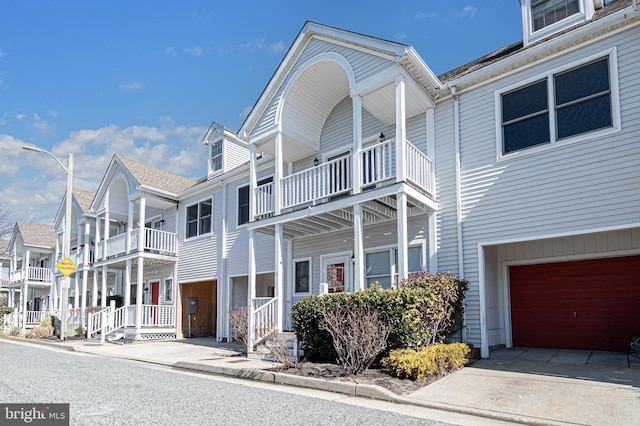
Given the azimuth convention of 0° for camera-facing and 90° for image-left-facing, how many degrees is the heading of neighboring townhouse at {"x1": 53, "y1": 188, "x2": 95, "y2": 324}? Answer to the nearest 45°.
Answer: approximately 45°

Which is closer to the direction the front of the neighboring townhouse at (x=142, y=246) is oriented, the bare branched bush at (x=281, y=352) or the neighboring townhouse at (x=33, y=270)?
the bare branched bush

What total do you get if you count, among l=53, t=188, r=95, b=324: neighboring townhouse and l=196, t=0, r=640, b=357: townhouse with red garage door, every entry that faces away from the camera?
0

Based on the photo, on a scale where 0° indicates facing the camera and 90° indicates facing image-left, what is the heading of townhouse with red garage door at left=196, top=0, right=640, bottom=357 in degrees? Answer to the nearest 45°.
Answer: approximately 45°

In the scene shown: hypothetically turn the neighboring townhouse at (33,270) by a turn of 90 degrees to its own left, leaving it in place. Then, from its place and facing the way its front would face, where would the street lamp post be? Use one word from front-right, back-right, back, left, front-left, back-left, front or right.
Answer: front-right

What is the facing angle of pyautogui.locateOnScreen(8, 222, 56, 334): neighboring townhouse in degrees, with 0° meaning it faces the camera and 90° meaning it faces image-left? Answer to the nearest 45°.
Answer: approximately 45°

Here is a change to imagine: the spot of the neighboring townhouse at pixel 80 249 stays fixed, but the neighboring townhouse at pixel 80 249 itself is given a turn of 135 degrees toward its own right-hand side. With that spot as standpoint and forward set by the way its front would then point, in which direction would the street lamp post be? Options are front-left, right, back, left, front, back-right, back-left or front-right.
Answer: back

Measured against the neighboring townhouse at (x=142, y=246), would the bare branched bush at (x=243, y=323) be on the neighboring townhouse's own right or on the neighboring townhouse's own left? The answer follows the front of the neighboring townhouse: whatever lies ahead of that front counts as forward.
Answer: on the neighboring townhouse's own left

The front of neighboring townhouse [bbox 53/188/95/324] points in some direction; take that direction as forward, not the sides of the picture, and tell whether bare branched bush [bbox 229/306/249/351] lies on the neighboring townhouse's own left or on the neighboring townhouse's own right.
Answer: on the neighboring townhouse's own left

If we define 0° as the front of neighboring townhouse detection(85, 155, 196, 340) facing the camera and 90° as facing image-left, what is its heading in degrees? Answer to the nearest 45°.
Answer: approximately 45°

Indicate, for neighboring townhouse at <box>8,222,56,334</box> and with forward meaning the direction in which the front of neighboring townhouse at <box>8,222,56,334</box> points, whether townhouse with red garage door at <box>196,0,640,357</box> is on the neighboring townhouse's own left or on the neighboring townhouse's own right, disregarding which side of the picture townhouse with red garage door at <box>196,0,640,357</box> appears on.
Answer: on the neighboring townhouse's own left

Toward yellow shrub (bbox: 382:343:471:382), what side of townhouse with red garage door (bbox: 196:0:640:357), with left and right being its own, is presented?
front

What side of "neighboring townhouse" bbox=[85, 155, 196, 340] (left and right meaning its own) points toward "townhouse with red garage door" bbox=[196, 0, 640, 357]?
left
